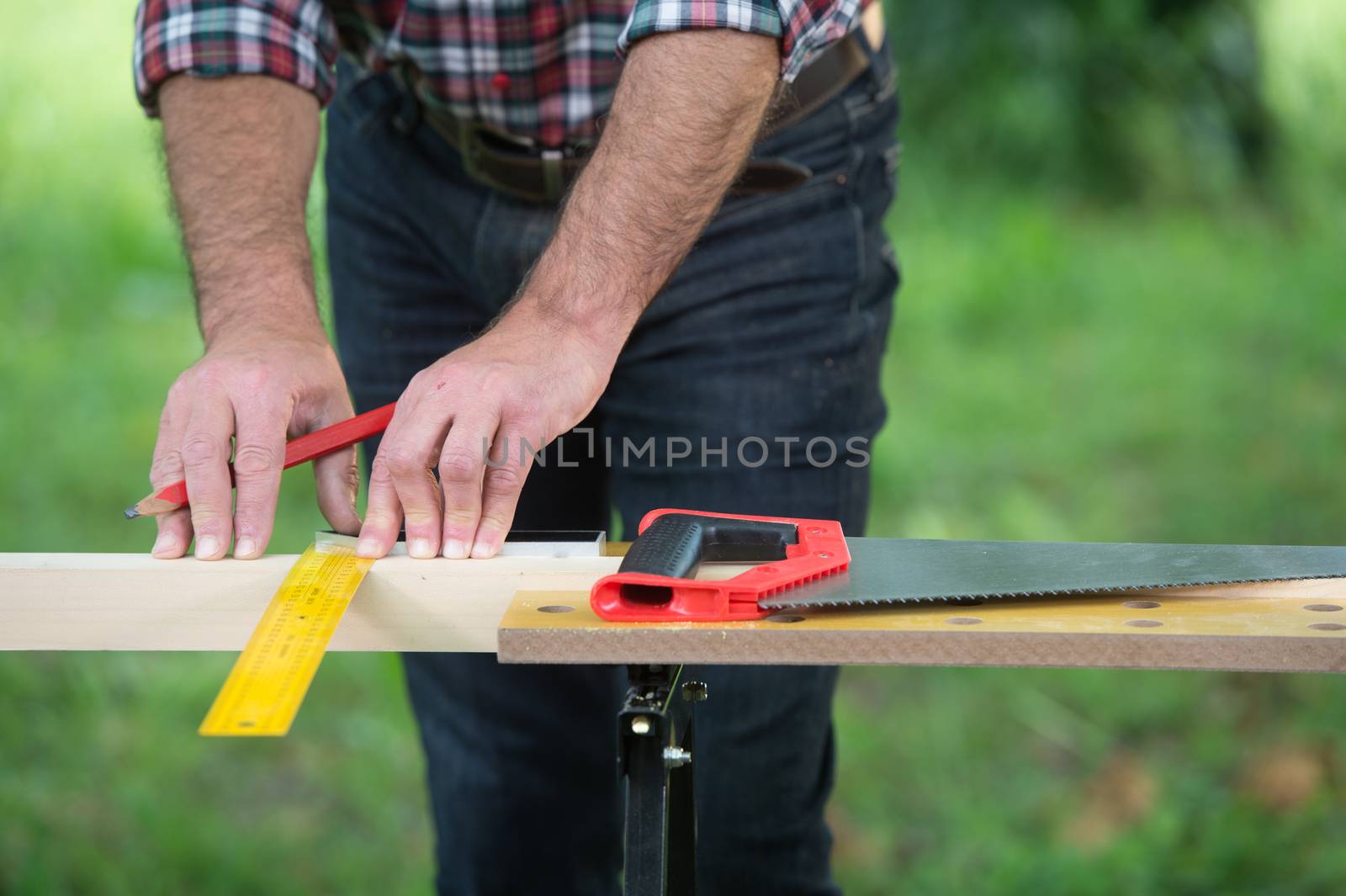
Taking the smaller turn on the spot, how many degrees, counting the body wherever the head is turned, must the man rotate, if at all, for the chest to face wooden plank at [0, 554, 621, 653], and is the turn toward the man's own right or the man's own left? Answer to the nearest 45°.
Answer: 0° — they already face it

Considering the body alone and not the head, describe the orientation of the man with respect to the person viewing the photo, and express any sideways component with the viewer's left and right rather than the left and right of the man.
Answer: facing the viewer and to the left of the viewer

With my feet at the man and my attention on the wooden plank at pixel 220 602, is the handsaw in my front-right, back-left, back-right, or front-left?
front-left

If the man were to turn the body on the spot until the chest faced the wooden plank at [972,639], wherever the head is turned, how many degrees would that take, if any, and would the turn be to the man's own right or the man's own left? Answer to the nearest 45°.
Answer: approximately 90° to the man's own left

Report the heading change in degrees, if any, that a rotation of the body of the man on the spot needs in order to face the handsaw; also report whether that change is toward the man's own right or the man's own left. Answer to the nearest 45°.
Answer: approximately 90° to the man's own left
